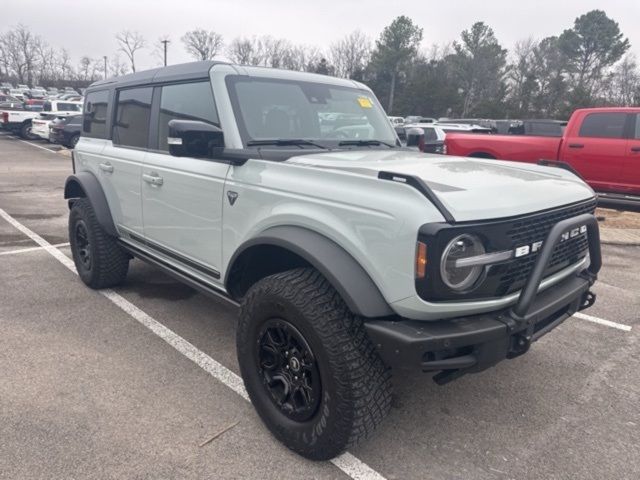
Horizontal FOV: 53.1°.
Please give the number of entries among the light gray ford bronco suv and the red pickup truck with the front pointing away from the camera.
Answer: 0

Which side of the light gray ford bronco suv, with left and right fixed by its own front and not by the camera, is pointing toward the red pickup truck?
left

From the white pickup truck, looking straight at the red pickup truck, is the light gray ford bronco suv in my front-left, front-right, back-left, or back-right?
front-right

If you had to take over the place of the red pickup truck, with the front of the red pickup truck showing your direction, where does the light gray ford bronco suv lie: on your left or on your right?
on your right

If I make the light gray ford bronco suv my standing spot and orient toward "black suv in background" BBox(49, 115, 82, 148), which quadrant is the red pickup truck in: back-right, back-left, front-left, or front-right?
front-right

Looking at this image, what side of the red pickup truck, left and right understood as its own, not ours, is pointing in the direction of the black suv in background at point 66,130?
back

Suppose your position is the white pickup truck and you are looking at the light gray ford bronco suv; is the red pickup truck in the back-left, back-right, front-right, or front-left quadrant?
front-left

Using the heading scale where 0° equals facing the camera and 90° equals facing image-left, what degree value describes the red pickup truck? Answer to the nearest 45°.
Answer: approximately 270°

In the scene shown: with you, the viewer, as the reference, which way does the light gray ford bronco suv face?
facing the viewer and to the right of the viewer

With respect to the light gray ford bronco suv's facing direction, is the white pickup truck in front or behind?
behind
